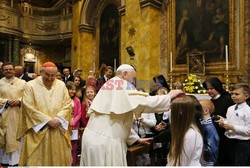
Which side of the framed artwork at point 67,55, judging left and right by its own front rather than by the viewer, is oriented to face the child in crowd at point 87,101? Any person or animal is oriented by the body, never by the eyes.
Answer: front

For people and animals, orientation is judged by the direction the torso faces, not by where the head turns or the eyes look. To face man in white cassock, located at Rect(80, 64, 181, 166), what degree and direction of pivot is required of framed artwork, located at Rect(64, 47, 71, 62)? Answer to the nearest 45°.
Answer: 0° — it already faces them

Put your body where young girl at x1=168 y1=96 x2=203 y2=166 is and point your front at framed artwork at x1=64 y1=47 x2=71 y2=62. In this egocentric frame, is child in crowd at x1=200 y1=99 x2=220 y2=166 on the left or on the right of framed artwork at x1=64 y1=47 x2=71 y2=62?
right

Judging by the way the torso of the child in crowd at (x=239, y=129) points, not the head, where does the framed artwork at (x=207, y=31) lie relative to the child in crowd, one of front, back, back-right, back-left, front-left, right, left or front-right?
back-right

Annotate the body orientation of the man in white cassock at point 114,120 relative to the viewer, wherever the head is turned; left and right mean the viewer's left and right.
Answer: facing away from the viewer and to the right of the viewer

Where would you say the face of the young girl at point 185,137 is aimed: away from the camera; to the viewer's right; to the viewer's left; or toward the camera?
away from the camera

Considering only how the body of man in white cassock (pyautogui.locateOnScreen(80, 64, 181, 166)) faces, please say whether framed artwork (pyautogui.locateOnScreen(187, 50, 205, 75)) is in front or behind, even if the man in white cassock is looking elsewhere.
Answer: in front

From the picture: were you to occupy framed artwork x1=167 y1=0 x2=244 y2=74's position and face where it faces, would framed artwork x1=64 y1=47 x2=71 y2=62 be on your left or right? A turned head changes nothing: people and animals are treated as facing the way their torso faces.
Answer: on your right

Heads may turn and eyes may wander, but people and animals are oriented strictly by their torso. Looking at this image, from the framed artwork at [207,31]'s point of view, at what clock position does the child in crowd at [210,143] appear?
The child in crowd is roughly at 12 o'clock from the framed artwork.

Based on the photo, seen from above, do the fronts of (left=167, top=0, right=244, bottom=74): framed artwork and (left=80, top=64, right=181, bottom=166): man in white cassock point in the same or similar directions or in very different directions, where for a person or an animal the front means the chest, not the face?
very different directions

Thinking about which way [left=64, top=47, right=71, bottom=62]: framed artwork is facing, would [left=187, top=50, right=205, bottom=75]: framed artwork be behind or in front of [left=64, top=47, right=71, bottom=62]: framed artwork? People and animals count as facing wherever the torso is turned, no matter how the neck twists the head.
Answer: in front

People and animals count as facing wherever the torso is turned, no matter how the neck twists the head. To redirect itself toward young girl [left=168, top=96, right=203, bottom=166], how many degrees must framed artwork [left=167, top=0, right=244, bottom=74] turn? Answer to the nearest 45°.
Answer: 0° — it already faces them
